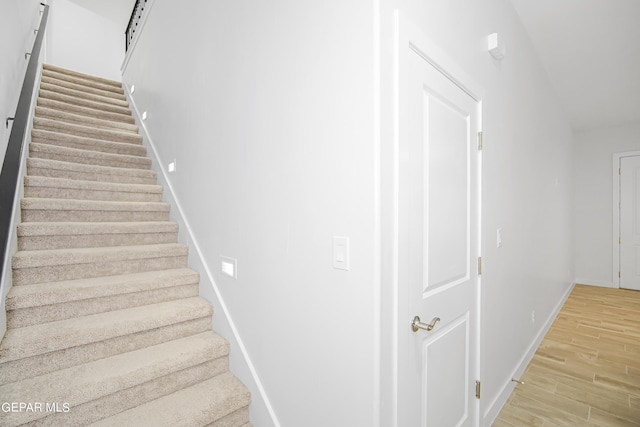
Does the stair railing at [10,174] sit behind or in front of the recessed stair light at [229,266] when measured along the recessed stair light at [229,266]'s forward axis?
in front

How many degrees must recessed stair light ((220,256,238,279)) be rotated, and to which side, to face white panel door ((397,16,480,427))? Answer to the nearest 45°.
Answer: approximately 90° to its left

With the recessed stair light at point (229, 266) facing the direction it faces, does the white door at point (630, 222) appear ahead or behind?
behind

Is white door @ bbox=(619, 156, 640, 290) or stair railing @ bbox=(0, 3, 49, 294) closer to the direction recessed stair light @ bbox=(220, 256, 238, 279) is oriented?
the stair railing

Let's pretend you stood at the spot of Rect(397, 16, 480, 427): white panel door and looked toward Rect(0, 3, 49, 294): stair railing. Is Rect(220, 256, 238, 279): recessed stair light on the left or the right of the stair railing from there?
right

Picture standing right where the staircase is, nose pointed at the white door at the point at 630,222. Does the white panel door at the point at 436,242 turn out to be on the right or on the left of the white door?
right
